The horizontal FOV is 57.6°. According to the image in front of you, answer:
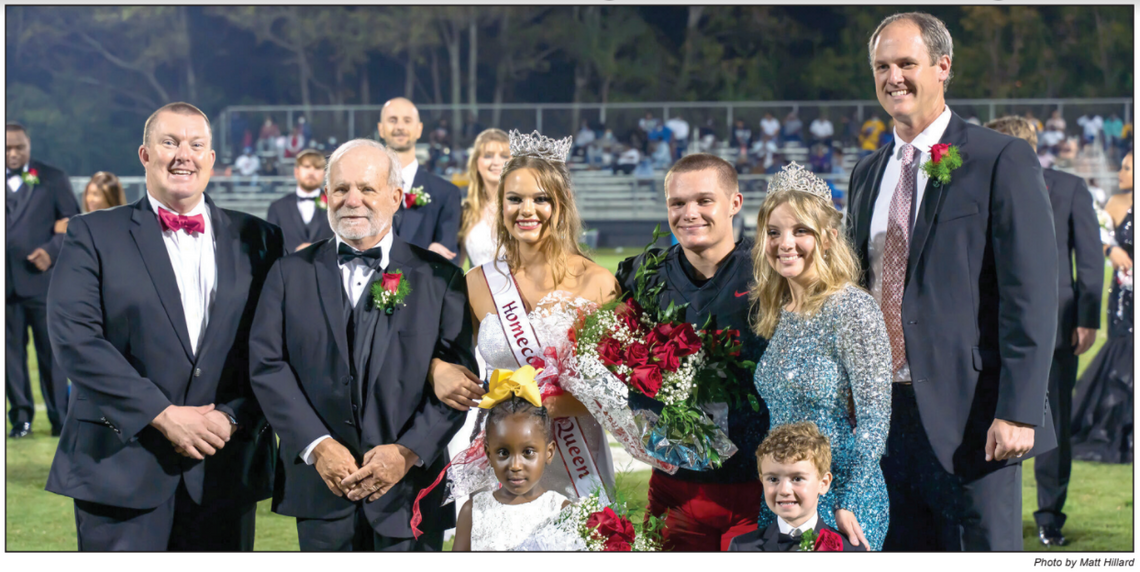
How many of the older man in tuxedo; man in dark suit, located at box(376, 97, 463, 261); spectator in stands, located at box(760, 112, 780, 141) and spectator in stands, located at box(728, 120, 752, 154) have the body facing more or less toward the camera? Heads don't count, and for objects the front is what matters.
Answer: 4

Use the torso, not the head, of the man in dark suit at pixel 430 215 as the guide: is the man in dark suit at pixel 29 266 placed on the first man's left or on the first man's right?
on the first man's right

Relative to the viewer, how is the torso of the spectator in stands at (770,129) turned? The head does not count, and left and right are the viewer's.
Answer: facing the viewer

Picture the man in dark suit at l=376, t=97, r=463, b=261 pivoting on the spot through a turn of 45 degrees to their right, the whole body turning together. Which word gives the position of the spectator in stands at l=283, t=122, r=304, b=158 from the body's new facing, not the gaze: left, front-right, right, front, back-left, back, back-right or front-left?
back-right

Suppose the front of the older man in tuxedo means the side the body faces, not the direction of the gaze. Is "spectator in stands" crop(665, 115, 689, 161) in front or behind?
behind

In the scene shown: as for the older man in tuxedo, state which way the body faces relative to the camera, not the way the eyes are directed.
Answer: toward the camera

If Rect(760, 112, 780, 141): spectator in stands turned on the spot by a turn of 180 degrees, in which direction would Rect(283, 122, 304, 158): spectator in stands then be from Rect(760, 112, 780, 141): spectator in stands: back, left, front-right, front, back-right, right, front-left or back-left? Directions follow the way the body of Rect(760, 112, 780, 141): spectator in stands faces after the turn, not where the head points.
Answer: left

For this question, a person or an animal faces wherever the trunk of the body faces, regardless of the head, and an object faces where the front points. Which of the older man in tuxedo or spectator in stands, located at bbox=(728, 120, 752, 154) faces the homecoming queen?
the spectator in stands

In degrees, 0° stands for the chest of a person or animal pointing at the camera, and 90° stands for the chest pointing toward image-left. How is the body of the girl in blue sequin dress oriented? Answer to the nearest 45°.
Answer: approximately 45°

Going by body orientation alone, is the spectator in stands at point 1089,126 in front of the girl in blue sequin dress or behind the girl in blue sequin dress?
behind

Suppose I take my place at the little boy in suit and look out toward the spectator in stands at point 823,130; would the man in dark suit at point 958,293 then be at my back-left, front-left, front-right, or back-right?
front-right

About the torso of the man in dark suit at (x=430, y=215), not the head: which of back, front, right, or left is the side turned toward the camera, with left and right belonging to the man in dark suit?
front

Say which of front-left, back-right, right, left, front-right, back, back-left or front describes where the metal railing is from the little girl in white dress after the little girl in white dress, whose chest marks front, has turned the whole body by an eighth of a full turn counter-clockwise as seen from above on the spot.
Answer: back-left

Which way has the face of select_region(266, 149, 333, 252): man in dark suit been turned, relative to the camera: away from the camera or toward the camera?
toward the camera

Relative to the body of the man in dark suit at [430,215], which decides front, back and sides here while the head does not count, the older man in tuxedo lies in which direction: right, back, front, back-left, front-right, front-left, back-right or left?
front

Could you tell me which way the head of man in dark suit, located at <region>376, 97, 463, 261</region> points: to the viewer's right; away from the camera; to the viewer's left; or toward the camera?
toward the camera

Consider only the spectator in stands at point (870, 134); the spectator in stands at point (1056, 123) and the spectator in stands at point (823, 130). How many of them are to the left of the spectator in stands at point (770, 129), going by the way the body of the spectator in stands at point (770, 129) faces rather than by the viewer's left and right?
3

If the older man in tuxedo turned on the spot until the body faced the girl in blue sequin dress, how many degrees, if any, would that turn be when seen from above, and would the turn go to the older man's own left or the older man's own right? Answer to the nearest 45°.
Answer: approximately 90° to the older man's own left
